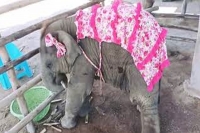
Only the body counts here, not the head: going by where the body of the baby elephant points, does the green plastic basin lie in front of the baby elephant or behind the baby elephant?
in front

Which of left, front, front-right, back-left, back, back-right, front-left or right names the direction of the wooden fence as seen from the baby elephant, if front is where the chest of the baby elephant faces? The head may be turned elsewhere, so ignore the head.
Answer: front

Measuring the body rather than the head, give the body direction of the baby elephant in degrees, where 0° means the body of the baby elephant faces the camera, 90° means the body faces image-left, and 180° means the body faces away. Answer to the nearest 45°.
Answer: approximately 90°

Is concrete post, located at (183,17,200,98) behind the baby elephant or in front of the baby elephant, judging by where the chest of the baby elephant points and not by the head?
behind

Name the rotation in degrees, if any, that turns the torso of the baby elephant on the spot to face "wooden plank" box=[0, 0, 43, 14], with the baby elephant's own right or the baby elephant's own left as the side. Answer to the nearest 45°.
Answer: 0° — it already faces it
